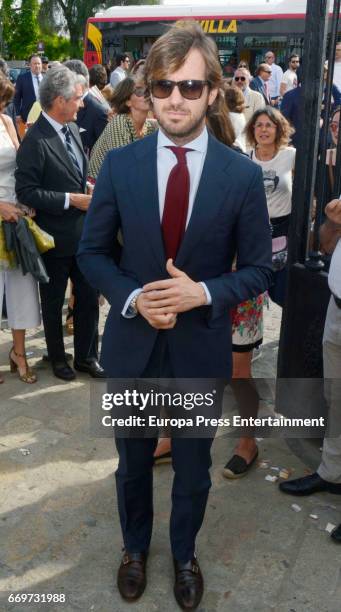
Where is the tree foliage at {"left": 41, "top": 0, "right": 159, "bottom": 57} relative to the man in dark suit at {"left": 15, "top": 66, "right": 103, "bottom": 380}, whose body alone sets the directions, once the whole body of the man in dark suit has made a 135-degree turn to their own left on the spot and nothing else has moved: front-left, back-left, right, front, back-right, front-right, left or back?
front

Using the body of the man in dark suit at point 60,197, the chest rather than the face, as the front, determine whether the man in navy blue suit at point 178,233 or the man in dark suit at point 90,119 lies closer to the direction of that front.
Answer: the man in navy blue suit

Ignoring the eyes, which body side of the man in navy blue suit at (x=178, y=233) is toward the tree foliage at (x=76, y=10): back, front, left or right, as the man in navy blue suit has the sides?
back

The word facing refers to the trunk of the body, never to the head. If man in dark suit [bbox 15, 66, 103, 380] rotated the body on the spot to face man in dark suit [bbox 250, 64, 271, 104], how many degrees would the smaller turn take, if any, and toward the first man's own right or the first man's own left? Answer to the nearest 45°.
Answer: approximately 90° to the first man's own left

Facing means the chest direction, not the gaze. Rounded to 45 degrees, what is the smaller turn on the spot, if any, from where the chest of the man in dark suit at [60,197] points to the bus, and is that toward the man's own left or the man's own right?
approximately 135° to the man's own left

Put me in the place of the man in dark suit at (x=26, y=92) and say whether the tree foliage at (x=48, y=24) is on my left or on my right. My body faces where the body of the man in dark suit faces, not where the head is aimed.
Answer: on my left

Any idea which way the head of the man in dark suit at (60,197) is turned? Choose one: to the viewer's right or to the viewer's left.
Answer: to the viewer's right
